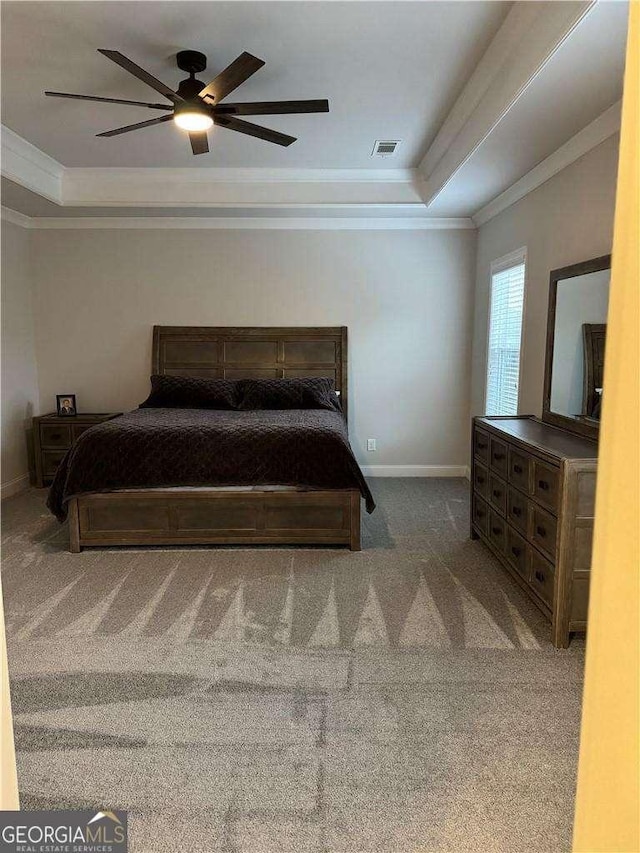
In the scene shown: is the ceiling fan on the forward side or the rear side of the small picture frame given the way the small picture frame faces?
on the forward side

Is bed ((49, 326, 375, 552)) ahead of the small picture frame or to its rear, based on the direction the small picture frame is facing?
ahead

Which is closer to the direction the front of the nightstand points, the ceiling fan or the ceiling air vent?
the ceiling fan

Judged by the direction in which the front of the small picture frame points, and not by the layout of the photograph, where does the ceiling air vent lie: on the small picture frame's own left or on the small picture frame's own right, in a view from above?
on the small picture frame's own left

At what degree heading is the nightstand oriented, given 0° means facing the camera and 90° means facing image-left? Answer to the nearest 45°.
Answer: approximately 0°

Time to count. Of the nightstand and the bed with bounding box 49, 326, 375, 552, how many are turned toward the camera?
2

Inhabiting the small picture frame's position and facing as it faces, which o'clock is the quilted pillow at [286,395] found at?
The quilted pillow is roughly at 10 o'clock from the small picture frame.

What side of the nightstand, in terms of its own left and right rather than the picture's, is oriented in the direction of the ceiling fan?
front

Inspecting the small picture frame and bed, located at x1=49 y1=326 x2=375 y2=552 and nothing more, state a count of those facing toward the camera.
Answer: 2
